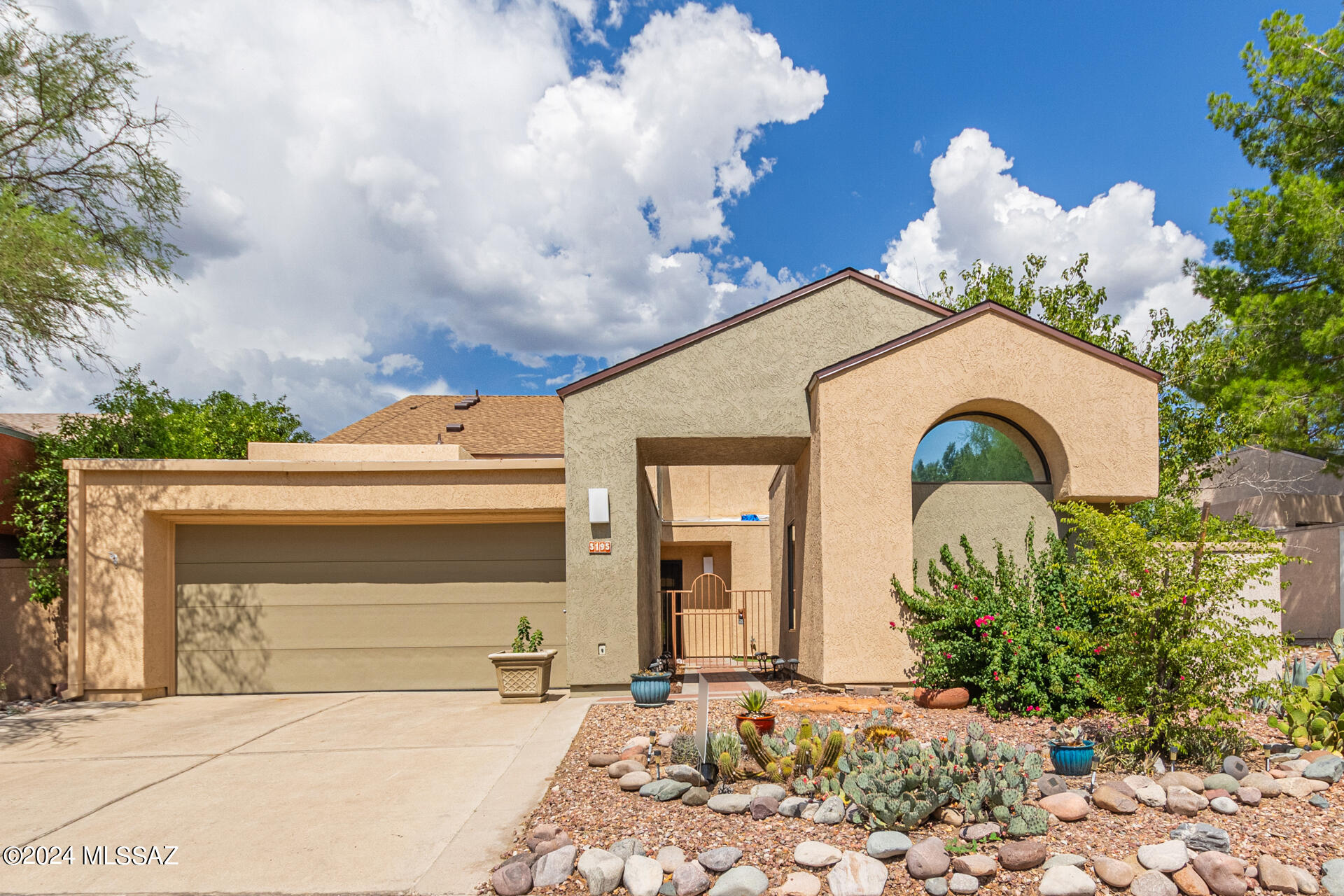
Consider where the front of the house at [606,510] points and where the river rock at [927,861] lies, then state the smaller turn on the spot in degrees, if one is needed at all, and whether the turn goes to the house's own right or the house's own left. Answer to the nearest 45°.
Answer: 0° — it already faces it

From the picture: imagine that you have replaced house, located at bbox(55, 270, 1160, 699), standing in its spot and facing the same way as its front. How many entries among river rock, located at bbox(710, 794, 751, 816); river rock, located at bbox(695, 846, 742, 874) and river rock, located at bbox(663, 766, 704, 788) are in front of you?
3

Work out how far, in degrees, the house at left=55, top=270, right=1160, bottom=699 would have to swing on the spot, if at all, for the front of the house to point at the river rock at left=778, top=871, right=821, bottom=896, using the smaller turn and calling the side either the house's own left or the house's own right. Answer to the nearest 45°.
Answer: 0° — it already faces it

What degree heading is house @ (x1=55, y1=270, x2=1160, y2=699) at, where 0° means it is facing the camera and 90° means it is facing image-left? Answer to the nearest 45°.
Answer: approximately 0°

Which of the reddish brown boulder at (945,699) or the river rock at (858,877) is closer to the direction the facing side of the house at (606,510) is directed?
the river rock

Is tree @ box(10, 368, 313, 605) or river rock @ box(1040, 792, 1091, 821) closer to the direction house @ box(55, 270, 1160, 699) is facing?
the river rock

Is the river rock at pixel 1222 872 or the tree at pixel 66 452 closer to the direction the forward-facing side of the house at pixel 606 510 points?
the river rock
